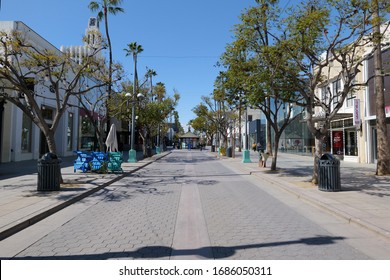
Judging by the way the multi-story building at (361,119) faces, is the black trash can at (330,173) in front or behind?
in front

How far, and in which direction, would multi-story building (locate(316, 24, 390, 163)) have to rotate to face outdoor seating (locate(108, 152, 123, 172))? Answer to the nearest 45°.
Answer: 0° — it already faces it

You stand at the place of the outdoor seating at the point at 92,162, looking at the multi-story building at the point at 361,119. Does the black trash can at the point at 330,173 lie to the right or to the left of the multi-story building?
right

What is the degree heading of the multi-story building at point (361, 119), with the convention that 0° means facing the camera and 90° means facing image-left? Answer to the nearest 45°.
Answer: approximately 45°

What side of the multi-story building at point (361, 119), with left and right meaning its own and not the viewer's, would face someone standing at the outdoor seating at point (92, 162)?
front

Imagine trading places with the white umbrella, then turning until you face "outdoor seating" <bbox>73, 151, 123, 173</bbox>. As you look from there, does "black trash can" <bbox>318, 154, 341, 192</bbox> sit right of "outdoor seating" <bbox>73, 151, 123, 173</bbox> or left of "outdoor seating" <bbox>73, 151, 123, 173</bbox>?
left

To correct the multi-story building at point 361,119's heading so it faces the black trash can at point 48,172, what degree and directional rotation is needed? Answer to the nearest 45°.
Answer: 0° — it already faces it

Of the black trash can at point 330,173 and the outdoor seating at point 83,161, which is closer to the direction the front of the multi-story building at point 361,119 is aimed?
the outdoor seating

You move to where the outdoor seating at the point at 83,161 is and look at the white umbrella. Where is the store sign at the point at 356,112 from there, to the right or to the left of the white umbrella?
right

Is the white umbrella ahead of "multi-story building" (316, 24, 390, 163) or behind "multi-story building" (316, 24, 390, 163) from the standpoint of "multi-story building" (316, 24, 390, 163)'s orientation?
ahead

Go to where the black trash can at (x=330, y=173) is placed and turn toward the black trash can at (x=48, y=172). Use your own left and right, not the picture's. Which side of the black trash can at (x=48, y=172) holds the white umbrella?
right

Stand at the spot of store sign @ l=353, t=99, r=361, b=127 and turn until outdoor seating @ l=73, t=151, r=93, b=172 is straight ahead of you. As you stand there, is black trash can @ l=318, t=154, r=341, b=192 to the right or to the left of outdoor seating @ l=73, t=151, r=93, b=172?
left

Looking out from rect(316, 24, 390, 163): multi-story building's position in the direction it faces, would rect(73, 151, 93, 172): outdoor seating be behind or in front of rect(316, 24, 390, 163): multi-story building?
in front
